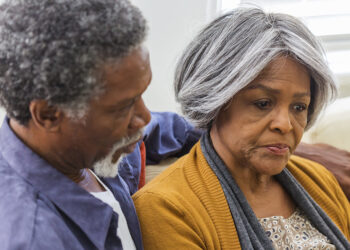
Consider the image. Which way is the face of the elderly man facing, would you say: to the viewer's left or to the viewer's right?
to the viewer's right

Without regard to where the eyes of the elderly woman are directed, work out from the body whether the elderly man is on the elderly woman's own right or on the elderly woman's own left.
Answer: on the elderly woman's own right

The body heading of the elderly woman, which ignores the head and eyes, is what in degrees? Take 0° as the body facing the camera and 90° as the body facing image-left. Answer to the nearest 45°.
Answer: approximately 315°

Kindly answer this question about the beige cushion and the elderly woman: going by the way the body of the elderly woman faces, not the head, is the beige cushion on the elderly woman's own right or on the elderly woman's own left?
on the elderly woman's own left

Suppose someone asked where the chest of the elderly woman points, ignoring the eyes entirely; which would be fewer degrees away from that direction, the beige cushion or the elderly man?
the elderly man
